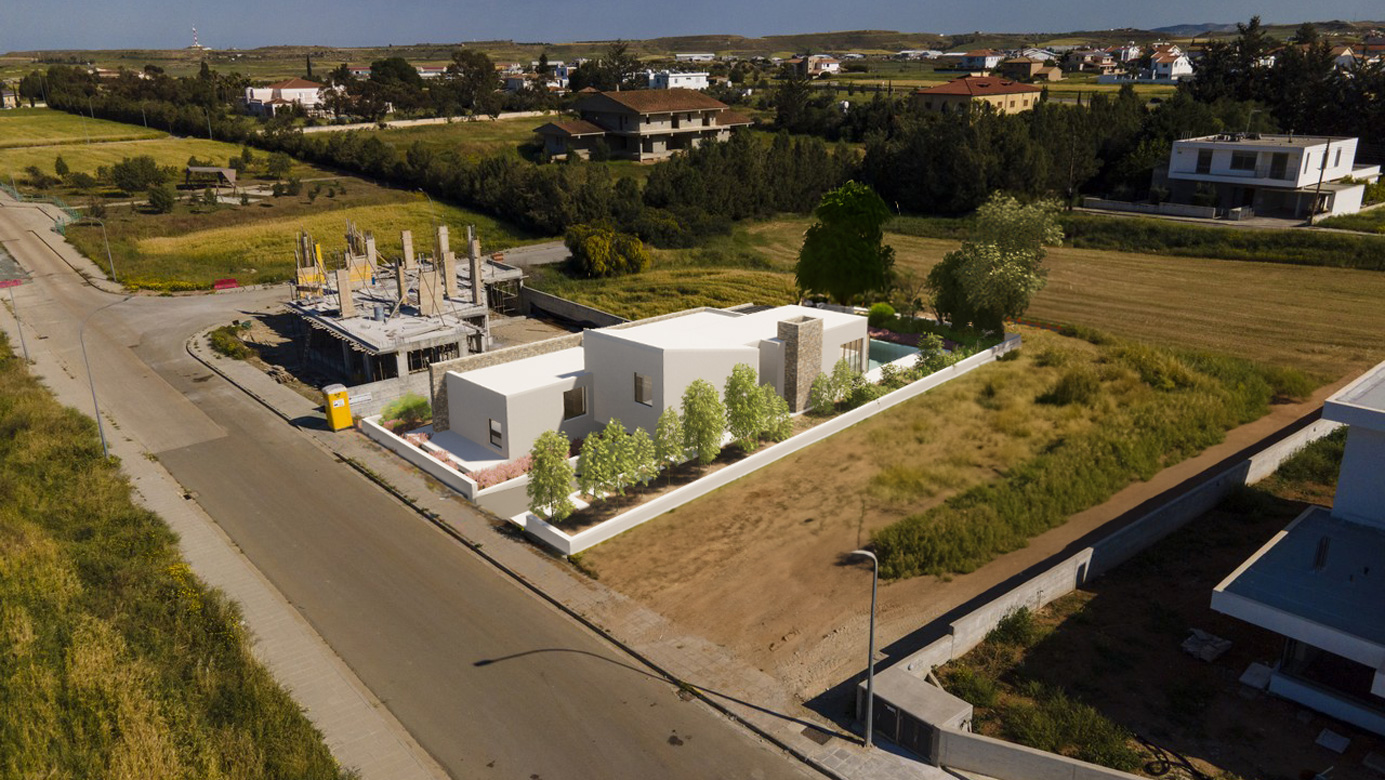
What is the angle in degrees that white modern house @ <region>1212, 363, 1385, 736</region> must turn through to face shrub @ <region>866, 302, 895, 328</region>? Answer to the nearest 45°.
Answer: approximately 90° to its right

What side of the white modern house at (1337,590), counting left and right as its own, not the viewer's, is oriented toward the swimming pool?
right

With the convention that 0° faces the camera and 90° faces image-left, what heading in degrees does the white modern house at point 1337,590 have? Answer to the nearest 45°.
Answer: approximately 45°

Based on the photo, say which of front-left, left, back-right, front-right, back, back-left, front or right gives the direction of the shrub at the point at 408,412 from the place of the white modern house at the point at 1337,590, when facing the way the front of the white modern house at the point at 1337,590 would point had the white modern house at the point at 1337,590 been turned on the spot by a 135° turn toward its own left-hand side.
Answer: back

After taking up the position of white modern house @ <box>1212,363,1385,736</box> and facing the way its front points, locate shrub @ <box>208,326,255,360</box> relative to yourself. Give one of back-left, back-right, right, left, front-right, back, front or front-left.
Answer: front-right

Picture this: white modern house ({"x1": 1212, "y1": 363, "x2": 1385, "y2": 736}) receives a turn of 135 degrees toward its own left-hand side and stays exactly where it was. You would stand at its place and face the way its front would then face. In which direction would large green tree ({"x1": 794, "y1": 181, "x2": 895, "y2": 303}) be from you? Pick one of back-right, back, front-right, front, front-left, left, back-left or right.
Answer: back-left

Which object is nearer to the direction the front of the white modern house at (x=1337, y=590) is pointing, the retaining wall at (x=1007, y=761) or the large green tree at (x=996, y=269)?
the retaining wall

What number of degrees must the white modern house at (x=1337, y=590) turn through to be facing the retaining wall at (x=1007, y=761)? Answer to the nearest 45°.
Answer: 0° — it already faces it

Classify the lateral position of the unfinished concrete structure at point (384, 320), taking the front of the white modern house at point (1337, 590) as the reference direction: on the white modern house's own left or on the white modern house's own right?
on the white modern house's own right

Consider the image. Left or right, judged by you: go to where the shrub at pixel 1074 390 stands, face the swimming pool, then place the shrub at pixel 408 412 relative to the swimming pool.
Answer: left

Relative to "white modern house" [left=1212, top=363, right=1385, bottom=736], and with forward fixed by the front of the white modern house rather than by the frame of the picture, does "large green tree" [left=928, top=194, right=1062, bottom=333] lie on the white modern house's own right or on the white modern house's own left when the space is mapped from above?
on the white modern house's own right

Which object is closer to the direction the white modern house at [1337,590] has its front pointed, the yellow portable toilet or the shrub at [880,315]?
the yellow portable toilet

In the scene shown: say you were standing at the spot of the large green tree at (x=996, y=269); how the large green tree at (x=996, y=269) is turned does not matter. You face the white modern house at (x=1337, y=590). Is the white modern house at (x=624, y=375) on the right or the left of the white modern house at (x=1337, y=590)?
right

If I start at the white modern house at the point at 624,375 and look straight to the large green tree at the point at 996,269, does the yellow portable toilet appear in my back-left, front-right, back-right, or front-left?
back-left

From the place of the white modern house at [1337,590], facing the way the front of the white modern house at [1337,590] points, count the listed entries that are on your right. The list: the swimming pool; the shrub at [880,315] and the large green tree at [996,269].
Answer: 3
